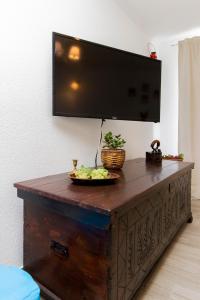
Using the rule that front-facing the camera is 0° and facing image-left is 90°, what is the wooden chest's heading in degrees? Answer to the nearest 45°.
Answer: approximately 315°

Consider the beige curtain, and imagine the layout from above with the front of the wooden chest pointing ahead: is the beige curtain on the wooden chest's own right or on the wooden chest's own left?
on the wooden chest's own left
